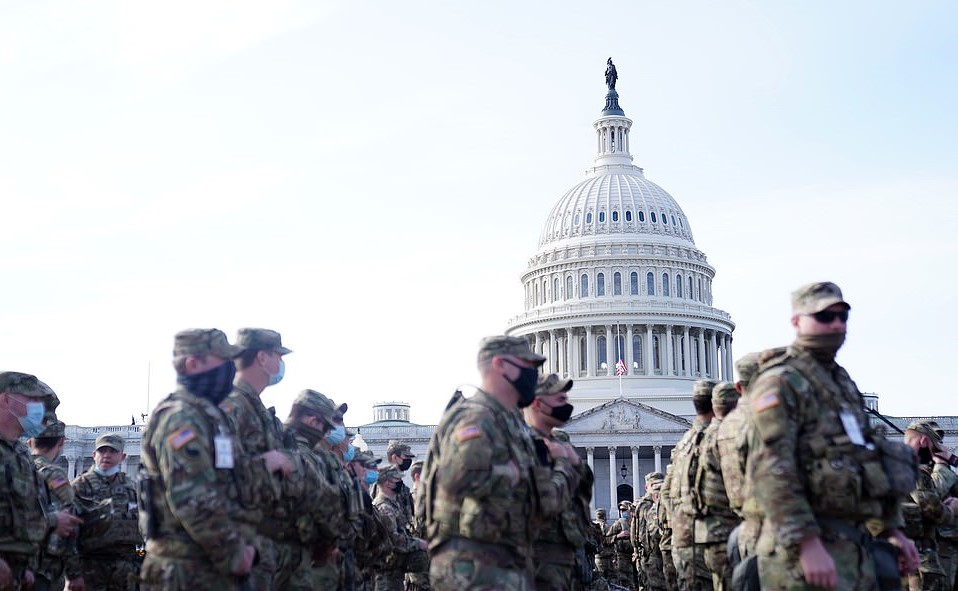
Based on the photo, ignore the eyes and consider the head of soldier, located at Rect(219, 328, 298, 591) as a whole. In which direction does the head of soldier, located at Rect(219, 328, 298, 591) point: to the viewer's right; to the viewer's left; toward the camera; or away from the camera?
to the viewer's right

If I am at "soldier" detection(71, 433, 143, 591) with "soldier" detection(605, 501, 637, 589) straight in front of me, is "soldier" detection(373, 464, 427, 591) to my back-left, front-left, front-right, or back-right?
front-right

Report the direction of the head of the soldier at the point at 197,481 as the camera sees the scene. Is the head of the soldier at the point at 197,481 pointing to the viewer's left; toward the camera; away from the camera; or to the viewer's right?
to the viewer's right

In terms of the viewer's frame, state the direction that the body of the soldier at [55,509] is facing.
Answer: to the viewer's right

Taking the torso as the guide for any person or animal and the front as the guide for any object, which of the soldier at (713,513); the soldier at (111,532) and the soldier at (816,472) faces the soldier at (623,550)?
the soldier at (713,513)

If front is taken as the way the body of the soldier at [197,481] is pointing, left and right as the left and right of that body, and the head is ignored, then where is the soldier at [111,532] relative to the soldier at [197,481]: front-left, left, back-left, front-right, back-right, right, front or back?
left

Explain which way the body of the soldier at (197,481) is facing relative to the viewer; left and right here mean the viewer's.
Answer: facing to the right of the viewer

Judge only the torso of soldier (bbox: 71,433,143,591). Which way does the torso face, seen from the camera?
toward the camera

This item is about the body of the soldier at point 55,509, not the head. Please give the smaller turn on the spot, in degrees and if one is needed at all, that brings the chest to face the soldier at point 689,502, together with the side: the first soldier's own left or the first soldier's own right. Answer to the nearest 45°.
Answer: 0° — they already face them

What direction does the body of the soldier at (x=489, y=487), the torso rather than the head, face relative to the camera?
to the viewer's right
